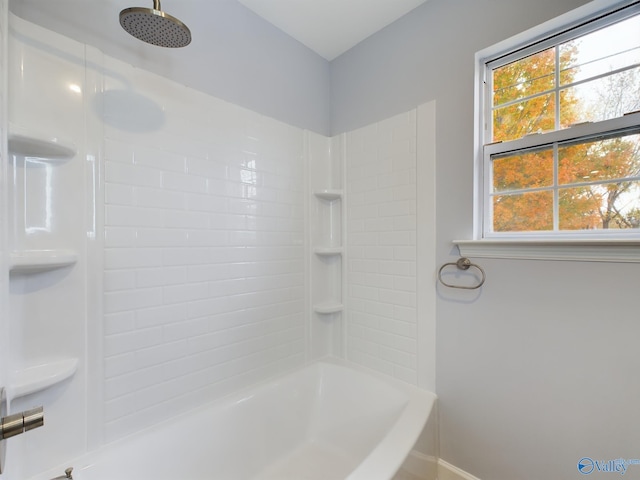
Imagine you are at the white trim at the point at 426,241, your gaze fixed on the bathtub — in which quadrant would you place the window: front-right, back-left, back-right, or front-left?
back-left

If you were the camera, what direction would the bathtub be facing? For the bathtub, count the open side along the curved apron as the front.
facing the viewer and to the right of the viewer
